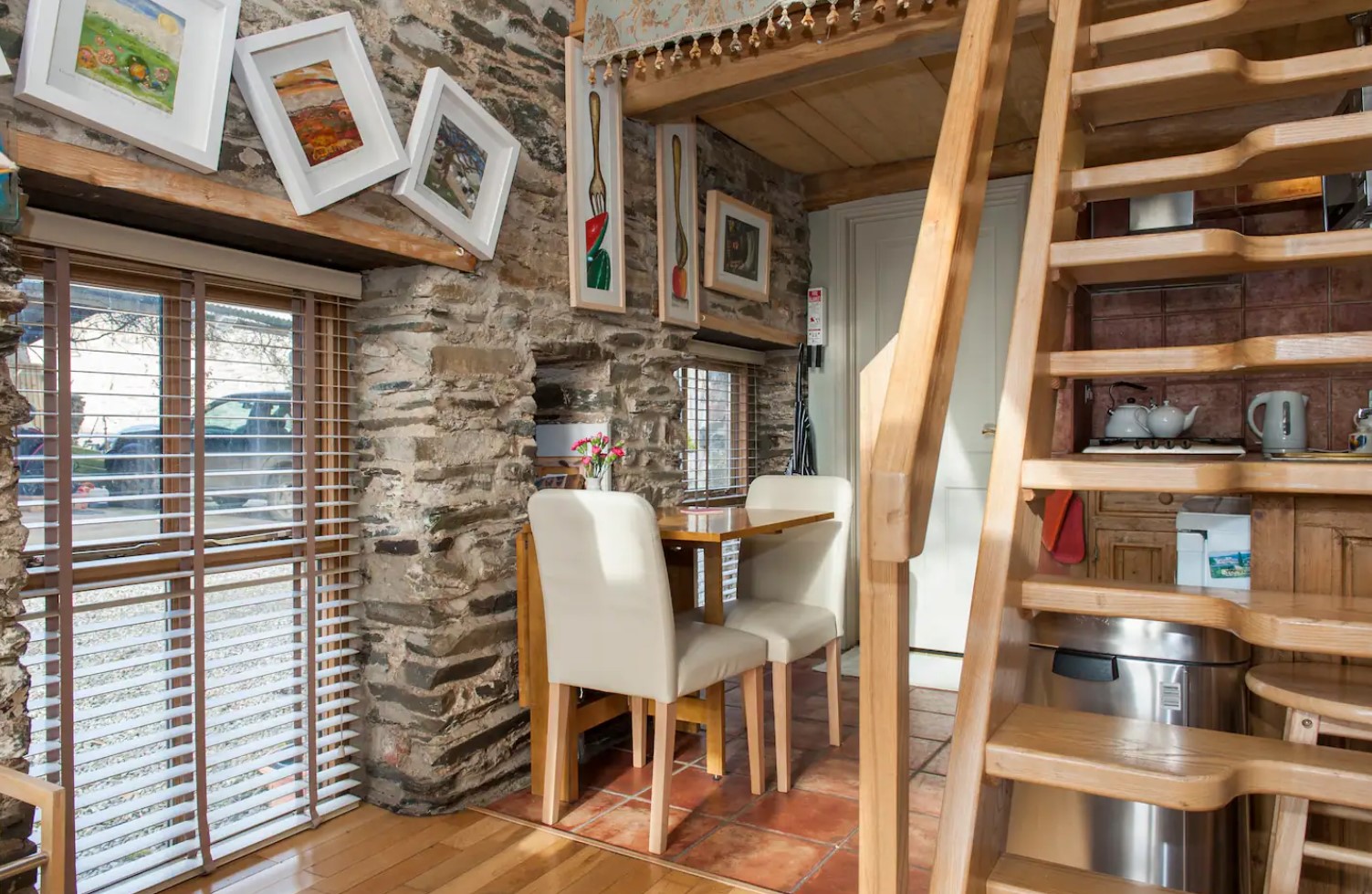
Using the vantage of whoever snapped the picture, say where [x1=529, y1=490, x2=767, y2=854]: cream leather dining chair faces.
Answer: facing away from the viewer and to the right of the viewer

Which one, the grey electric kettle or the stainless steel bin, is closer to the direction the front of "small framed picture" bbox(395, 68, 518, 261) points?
the stainless steel bin

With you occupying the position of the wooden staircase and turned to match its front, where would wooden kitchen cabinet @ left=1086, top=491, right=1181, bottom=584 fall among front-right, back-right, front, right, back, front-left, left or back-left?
back

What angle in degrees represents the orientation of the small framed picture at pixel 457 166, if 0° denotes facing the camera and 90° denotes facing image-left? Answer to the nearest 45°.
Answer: approximately 315°
